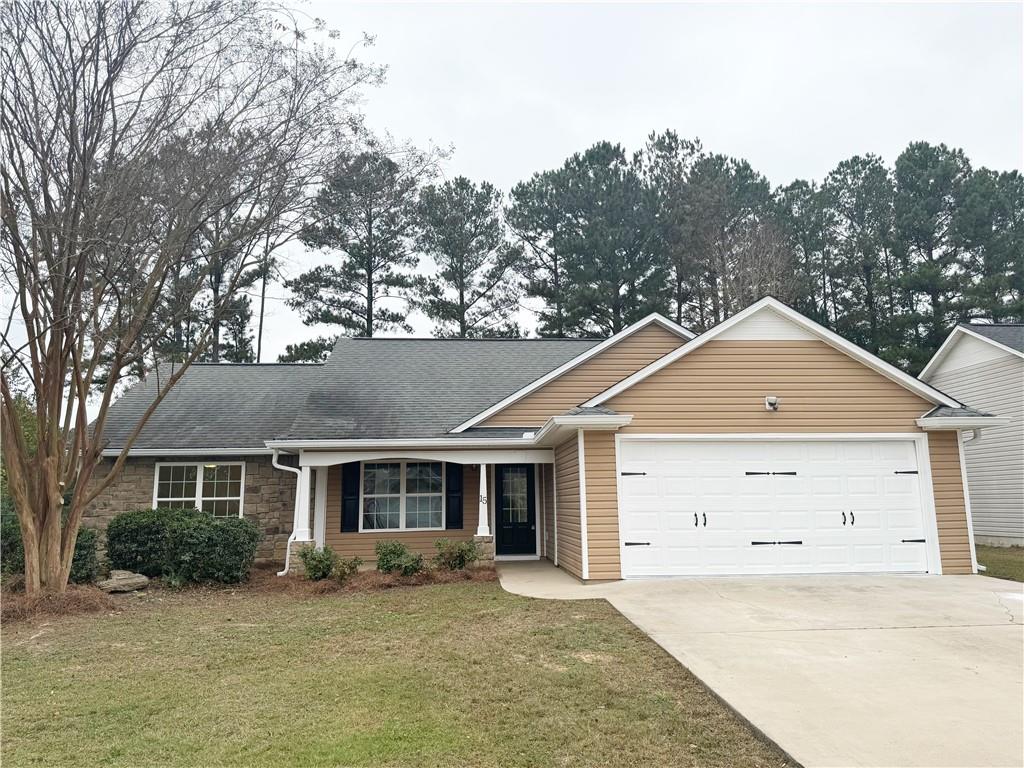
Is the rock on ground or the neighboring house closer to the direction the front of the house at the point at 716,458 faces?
the rock on ground

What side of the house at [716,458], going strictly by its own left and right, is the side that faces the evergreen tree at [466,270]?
back

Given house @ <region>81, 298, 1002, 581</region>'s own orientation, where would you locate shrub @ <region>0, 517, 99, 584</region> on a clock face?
The shrub is roughly at 3 o'clock from the house.

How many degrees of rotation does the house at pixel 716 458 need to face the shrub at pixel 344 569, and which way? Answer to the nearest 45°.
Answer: approximately 90° to its right

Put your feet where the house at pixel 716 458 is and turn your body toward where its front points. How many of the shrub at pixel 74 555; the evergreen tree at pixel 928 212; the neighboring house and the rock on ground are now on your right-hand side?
2

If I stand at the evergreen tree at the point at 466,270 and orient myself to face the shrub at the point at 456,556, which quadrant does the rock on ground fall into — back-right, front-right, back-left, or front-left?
front-right

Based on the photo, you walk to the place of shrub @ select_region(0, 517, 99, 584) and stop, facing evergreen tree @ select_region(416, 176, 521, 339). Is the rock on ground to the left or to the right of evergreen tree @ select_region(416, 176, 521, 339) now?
right

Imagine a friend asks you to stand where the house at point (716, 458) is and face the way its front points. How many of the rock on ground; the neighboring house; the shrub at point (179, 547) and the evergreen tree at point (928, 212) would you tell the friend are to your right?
2

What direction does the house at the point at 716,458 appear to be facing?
toward the camera

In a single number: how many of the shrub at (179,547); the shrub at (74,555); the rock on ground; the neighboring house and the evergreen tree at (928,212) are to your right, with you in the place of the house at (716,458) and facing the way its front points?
3

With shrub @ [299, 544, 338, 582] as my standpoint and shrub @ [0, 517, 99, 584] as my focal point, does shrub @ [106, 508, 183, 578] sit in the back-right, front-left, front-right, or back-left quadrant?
front-right

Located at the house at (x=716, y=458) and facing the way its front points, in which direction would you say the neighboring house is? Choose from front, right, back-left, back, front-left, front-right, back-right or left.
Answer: back-left

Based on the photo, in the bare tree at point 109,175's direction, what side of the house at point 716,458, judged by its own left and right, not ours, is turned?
right

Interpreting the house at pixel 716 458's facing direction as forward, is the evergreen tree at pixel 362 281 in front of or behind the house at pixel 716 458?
behind

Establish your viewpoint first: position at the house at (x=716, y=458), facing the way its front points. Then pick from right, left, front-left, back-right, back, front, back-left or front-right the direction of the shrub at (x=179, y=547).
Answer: right

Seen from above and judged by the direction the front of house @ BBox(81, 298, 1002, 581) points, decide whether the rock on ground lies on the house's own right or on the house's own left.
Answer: on the house's own right
